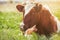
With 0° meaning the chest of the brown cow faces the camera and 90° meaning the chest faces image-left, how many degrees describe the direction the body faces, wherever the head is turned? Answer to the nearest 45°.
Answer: approximately 45°
